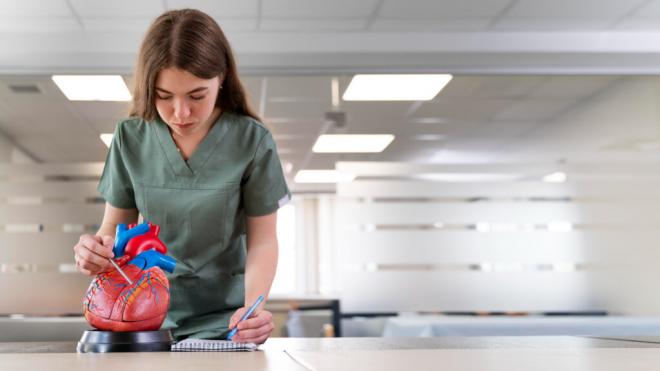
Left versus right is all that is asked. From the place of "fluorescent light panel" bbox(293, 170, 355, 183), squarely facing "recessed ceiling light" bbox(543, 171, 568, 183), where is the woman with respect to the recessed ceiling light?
right

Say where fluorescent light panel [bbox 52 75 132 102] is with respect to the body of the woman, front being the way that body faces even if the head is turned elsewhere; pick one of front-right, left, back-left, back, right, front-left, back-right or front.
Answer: back

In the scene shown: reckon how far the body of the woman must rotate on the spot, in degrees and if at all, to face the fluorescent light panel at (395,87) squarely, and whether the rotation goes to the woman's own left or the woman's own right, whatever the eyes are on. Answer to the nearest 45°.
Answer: approximately 135° to the woman's own left

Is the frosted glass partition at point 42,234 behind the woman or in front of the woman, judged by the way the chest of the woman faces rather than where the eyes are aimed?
behind

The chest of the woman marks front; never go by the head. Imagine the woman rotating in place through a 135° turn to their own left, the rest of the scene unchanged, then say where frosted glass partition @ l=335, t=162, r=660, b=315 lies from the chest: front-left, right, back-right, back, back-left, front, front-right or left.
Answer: front

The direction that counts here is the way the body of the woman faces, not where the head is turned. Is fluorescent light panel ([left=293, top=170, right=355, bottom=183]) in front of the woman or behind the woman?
behind

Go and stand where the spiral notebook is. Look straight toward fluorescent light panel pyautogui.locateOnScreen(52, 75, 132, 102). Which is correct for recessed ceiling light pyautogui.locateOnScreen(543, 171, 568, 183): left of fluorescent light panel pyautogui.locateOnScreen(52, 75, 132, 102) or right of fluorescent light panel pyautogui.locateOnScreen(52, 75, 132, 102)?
right

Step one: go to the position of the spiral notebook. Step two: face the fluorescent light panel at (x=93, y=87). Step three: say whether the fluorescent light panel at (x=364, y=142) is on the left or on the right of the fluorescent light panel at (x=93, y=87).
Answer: right

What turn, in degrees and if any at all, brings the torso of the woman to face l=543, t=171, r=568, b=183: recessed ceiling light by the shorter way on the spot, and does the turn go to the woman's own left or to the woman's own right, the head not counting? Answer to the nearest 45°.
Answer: approximately 135° to the woman's own left

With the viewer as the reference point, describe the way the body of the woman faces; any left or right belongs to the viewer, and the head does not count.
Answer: facing the viewer
